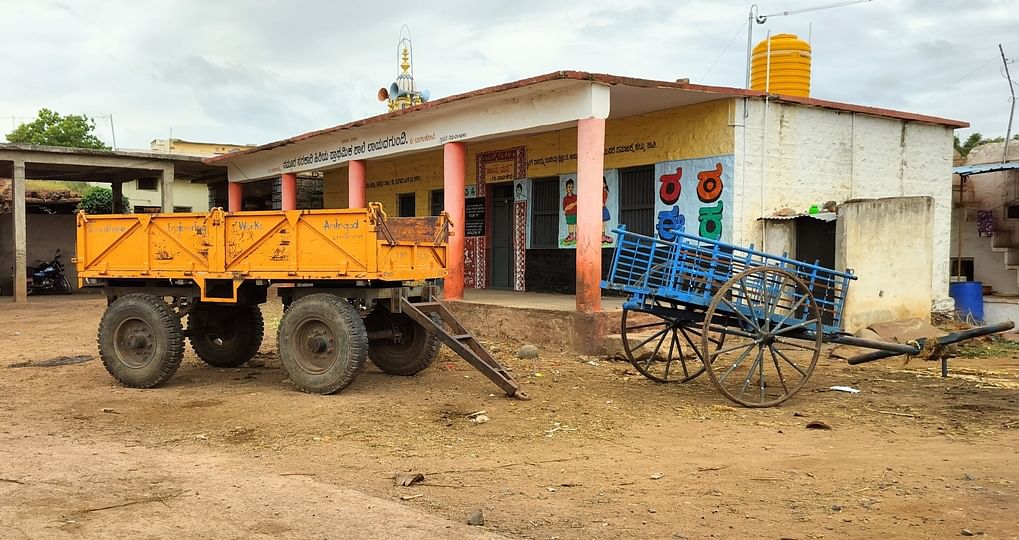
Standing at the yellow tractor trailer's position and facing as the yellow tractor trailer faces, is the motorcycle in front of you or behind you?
behind

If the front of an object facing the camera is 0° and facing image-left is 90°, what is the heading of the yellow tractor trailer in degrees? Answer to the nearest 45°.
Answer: approximately 315°

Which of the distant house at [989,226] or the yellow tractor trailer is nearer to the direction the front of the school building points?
the yellow tractor trailer

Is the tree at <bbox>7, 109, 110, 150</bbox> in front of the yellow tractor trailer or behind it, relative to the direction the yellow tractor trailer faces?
behind

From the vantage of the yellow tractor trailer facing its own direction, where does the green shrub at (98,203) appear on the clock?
The green shrub is roughly at 7 o'clock from the yellow tractor trailer.

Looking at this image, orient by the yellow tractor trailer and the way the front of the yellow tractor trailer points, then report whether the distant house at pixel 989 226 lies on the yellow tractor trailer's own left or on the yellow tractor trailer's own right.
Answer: on the yellow tractor trailer's own left

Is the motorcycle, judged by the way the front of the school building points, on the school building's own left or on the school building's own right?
on the school building's own right

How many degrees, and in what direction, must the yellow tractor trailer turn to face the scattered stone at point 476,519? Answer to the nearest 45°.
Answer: approximately 45° to its right

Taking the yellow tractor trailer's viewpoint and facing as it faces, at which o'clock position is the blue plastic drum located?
The blue plastic drum is roughly at 10 o'clock from the yellow tractor trailer.

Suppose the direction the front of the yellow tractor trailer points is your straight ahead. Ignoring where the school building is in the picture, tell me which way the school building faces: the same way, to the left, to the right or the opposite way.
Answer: to the right

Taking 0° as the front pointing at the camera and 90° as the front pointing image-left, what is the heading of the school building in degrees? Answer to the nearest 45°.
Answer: approximately 45°

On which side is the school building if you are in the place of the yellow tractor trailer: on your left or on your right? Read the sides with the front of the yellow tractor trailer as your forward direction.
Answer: on your left

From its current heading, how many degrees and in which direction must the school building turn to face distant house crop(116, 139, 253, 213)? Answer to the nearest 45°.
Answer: approximately 90° to its right
